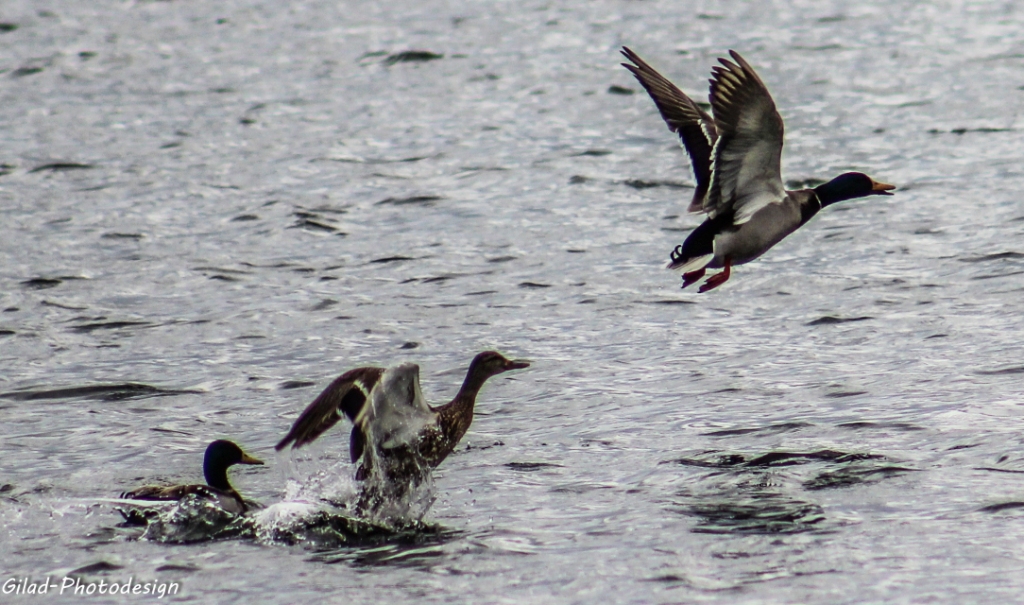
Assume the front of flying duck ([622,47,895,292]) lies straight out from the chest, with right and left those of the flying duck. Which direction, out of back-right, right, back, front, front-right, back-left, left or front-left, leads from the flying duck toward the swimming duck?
back-right

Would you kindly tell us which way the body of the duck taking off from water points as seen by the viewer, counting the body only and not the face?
to the viewer's right

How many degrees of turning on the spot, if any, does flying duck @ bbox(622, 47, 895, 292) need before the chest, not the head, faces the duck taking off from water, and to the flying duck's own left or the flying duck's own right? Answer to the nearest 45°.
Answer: approximately 135° to the flying duck's own right

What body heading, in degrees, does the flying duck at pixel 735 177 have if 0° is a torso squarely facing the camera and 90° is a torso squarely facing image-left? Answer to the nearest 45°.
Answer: approximately 270°

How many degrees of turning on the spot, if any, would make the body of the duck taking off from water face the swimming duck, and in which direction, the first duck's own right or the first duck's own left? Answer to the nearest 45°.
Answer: approximately 180°

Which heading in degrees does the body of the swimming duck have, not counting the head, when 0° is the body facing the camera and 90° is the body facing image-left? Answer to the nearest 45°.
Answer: approximately 270°

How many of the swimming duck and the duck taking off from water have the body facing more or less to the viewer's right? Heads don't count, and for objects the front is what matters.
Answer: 2
